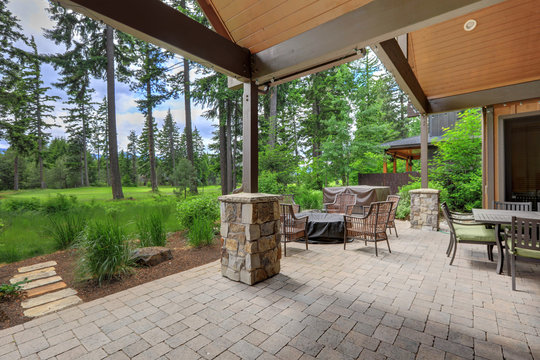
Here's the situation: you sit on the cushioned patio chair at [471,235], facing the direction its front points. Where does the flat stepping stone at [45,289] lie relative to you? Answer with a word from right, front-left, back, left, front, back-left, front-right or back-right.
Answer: back-right

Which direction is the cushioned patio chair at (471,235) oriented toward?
to the viewer's right

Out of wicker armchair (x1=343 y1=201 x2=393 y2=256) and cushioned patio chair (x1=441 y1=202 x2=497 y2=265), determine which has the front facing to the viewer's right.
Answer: the cushioned patio chair

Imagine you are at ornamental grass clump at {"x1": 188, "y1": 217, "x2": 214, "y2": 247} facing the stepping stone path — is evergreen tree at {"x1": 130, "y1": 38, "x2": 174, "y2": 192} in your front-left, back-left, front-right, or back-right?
back-right

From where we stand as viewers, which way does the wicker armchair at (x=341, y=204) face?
facing the viewer and to the left of the viewer

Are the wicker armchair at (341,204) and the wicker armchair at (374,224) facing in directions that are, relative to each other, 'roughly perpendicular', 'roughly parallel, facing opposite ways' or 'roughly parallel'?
roughly perpendicular

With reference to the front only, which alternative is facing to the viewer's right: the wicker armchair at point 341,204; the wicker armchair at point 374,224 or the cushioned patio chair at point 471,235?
the cushioned patio chair

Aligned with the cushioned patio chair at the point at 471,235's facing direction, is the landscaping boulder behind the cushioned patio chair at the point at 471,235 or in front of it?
behind

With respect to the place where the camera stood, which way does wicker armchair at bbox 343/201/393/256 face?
facing away from the viewer and to the left of the viewer

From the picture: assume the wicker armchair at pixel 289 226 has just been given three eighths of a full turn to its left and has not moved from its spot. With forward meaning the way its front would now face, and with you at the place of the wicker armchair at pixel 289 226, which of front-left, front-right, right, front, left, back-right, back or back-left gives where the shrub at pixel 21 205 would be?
front

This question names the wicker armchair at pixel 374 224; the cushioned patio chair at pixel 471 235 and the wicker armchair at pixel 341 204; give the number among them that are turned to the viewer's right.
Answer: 1

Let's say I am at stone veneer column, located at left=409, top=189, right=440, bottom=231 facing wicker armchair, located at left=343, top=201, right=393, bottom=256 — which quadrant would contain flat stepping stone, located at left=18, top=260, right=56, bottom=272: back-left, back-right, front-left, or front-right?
front-right

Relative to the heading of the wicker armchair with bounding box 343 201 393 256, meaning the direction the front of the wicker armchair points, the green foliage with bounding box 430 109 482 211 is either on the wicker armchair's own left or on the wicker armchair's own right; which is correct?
on the wicker armchair's own right

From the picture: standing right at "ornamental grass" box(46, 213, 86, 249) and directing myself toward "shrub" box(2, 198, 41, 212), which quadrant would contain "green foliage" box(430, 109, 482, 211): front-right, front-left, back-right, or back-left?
back-right

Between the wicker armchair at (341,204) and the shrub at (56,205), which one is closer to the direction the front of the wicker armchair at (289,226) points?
the wicker armchair

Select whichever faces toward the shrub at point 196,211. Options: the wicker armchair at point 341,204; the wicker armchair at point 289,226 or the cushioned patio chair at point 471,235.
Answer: the wicker armchair at point 341,204

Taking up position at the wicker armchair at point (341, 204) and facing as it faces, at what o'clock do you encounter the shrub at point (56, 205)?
The shrub is roughly at 1 o'clock from the wicker armchair.

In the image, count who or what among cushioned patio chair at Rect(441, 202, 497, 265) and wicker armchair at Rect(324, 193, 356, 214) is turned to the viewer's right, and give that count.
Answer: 1

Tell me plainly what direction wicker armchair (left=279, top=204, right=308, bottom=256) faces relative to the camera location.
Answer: facing away from the viewer and to the right of the viewer

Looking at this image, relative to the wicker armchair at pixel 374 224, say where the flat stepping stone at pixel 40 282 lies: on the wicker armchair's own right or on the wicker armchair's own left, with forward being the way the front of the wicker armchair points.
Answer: on the wicker armchair's own left
